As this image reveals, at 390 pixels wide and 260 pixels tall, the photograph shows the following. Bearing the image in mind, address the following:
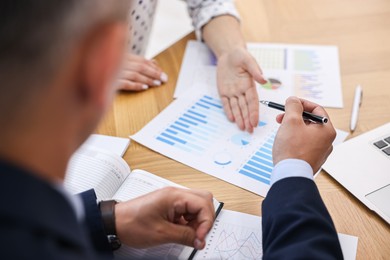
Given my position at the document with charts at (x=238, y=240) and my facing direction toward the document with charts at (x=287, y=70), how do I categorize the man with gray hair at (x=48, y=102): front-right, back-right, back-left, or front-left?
back-left

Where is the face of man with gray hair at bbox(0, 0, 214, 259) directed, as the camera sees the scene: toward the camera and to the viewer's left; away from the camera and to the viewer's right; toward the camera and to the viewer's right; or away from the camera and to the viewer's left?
away from the camera and to the viewer's right

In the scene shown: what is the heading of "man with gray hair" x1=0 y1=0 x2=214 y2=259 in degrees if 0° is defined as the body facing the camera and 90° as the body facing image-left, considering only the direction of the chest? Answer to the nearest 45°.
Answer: approximately 225°

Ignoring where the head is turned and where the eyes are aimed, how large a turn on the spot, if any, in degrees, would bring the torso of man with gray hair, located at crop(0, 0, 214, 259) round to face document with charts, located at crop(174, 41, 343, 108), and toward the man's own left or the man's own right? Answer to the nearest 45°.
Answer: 0° — they already face it
